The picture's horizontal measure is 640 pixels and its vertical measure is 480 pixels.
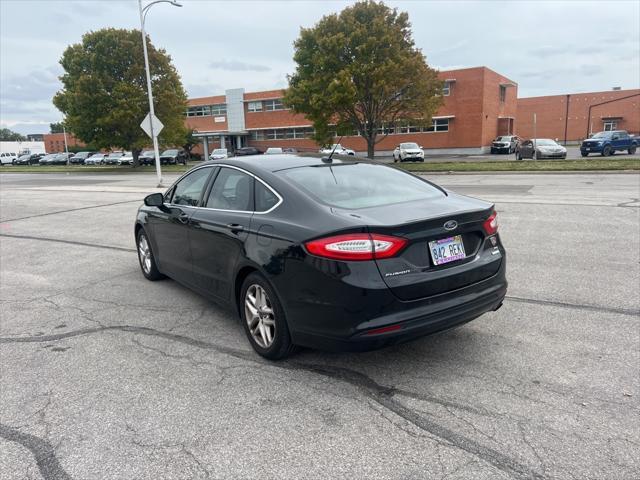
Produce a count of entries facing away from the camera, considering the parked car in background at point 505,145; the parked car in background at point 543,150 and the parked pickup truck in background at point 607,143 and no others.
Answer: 0

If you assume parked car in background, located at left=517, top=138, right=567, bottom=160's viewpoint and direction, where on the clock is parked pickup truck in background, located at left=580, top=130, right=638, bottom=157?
parked pickup truck in background, located at left=580, top=130, right=638, bottom=157 is roughly at 9 o'clock from parked car in background, located at left=517, top=138, right=567, bottom=160.

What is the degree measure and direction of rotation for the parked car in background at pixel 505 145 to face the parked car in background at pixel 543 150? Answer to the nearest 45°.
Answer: approximately 45° to its left

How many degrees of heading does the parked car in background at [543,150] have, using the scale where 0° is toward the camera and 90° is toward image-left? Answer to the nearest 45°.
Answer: approximately 315°

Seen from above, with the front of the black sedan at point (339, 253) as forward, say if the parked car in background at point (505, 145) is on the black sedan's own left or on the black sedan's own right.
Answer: on the black sedan's own right

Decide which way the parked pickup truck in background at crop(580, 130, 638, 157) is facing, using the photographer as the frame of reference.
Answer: facing the viewer and to the left of the viewer

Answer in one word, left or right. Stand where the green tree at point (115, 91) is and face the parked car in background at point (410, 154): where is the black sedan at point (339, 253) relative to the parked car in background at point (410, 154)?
right

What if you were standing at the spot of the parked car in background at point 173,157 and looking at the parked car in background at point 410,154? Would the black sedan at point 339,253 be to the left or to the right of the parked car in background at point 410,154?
right

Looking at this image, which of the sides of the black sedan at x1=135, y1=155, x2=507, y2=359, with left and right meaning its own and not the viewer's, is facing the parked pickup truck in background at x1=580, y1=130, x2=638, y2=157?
right

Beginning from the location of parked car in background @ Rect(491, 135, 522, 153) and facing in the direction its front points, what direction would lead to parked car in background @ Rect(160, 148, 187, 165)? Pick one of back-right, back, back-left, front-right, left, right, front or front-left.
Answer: front-right

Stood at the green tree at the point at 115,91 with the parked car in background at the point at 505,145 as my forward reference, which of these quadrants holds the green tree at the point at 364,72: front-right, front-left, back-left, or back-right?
front-right

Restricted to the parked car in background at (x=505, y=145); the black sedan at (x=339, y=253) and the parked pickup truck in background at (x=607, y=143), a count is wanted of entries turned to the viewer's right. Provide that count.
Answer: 0

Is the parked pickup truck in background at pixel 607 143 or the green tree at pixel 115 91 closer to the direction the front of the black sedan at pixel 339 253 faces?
the green tree

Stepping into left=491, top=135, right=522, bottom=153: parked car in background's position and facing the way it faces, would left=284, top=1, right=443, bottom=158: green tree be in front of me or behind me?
in front

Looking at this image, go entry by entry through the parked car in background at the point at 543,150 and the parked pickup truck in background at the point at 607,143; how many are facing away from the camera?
0

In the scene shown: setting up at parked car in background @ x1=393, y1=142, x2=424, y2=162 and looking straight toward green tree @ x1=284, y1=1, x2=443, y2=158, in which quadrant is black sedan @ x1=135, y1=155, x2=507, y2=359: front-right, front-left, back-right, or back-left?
front-left

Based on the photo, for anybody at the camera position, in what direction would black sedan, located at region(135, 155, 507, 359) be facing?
facing away from the viewer and to the left of the viewer
